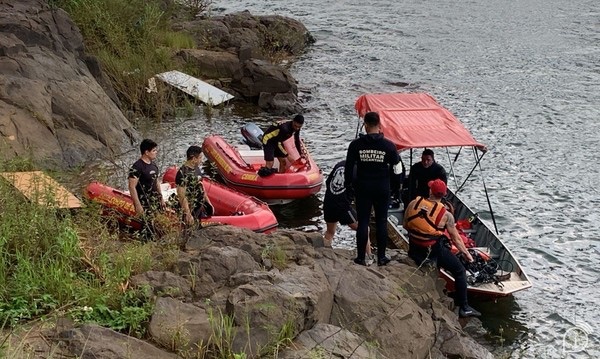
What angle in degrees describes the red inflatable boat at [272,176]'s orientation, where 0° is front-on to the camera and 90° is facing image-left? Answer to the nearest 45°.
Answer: approximately 315°

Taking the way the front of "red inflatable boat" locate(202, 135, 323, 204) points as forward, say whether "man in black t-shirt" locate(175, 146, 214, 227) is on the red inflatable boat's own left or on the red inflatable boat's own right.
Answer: on the red inflatable boat's own right

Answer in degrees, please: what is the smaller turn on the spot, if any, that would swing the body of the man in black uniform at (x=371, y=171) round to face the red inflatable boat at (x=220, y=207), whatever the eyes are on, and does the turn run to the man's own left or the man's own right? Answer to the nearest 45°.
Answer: approximately 45° to the man's own left

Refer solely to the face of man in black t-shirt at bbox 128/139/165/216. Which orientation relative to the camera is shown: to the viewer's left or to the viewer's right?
to the viewer's right

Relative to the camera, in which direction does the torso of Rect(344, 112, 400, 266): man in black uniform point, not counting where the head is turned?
away from the camera

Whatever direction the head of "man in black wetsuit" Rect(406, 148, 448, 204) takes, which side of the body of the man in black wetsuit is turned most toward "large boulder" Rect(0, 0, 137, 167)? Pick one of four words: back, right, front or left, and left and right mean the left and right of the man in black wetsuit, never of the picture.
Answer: right

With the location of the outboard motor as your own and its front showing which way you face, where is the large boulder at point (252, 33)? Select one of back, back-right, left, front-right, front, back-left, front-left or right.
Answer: back-left

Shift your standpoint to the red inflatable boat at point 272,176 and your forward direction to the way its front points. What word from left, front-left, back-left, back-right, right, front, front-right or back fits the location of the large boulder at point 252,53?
back-left

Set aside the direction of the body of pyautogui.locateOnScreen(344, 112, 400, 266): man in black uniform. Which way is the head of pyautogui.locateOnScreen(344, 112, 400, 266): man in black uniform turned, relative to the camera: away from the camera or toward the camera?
away from the camera

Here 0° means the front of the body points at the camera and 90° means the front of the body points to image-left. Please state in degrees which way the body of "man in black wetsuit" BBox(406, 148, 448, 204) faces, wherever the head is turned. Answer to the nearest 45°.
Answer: approximately 0°

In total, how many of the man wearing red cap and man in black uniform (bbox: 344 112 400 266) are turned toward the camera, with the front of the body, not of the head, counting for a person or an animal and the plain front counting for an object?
0

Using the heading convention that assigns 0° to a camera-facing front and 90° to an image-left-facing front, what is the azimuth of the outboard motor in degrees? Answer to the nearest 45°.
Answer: approximately 315°

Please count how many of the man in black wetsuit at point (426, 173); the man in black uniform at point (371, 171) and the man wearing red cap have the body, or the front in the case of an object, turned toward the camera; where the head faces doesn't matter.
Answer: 1
